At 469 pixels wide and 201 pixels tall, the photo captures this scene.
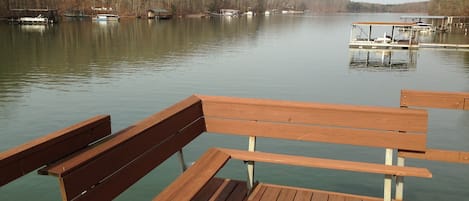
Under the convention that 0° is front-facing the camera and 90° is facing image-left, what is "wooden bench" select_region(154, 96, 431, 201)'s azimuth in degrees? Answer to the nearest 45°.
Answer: approximately 0°
